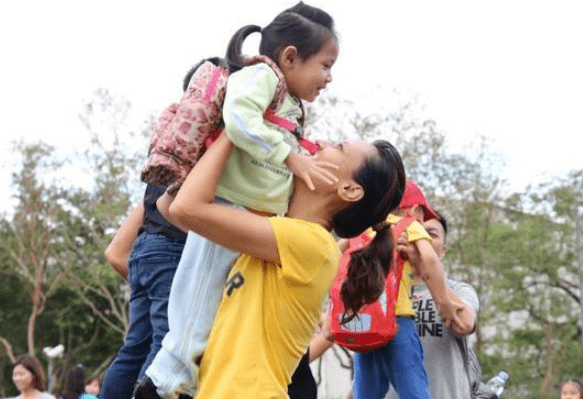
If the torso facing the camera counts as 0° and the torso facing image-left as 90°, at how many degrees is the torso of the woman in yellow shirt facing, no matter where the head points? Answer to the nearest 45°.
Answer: approximately 90°

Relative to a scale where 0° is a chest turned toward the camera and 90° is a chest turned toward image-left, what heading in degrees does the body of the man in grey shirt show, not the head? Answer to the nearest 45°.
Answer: approximately 45°

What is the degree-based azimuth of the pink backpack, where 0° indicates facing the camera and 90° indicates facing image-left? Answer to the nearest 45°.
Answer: approximately 90°
